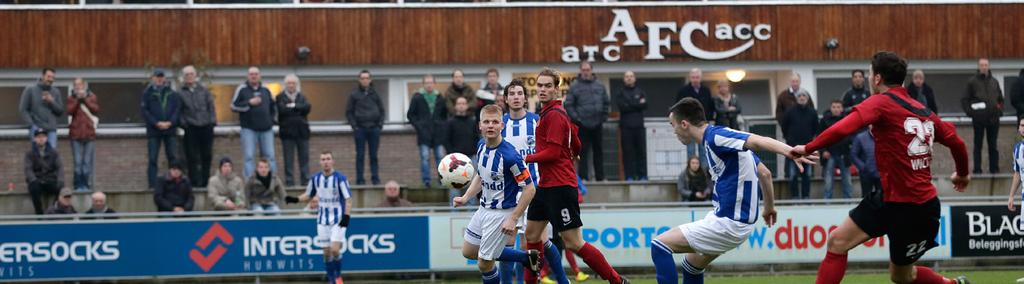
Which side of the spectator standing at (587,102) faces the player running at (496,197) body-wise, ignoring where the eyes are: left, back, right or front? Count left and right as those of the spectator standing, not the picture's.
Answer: front

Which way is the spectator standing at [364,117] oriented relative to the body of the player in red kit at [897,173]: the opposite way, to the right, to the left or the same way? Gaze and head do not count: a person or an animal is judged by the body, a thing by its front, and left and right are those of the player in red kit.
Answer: the opposite way

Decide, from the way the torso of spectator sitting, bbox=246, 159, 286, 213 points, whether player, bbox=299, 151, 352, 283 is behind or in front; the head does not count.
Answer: in front

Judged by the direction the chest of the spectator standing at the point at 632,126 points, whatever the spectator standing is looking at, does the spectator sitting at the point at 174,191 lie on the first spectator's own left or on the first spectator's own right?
on the first spectator's own right

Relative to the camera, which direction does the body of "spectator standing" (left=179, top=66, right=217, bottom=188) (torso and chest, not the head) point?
toward the camera

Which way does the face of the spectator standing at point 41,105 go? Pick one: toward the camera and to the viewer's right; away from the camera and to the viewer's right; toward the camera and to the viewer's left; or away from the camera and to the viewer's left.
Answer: toward the camera and to the viewer's right

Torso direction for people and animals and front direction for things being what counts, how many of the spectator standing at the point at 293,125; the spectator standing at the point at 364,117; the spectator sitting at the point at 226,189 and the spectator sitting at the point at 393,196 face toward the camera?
4

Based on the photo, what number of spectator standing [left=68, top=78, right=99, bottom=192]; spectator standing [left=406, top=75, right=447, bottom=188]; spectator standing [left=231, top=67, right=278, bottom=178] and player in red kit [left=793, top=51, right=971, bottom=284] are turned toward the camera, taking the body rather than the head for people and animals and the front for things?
3

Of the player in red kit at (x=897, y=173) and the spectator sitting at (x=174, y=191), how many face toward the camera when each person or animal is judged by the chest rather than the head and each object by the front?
1

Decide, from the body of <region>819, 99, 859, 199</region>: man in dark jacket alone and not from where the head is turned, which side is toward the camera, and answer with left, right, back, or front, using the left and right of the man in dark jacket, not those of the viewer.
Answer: front

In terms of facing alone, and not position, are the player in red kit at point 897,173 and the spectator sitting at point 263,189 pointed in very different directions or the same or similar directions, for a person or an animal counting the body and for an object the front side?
very different directions

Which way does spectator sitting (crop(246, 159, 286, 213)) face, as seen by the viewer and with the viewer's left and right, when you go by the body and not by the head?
facing the viewer

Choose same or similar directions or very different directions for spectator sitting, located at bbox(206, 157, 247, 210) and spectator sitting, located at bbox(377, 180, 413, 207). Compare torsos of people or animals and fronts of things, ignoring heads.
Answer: same or similar directions

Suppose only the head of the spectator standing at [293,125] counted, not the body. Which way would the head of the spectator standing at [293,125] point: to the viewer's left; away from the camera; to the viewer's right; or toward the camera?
toward the camera

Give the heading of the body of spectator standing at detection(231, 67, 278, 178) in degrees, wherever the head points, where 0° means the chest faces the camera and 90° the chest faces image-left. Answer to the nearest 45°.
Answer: approximately 0°
